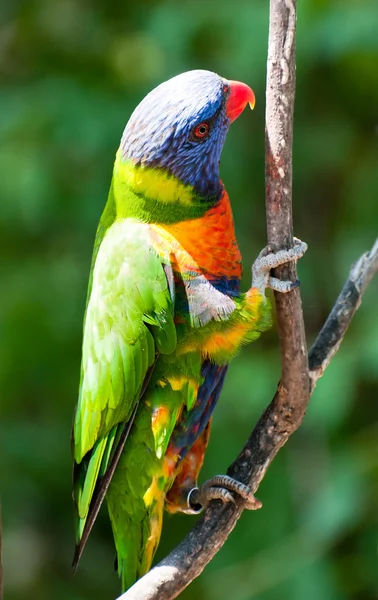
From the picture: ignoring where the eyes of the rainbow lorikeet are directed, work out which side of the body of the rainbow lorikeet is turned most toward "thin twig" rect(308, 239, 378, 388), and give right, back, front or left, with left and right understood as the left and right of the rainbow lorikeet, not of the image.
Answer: front

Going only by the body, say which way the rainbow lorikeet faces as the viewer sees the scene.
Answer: to the viewer's right
